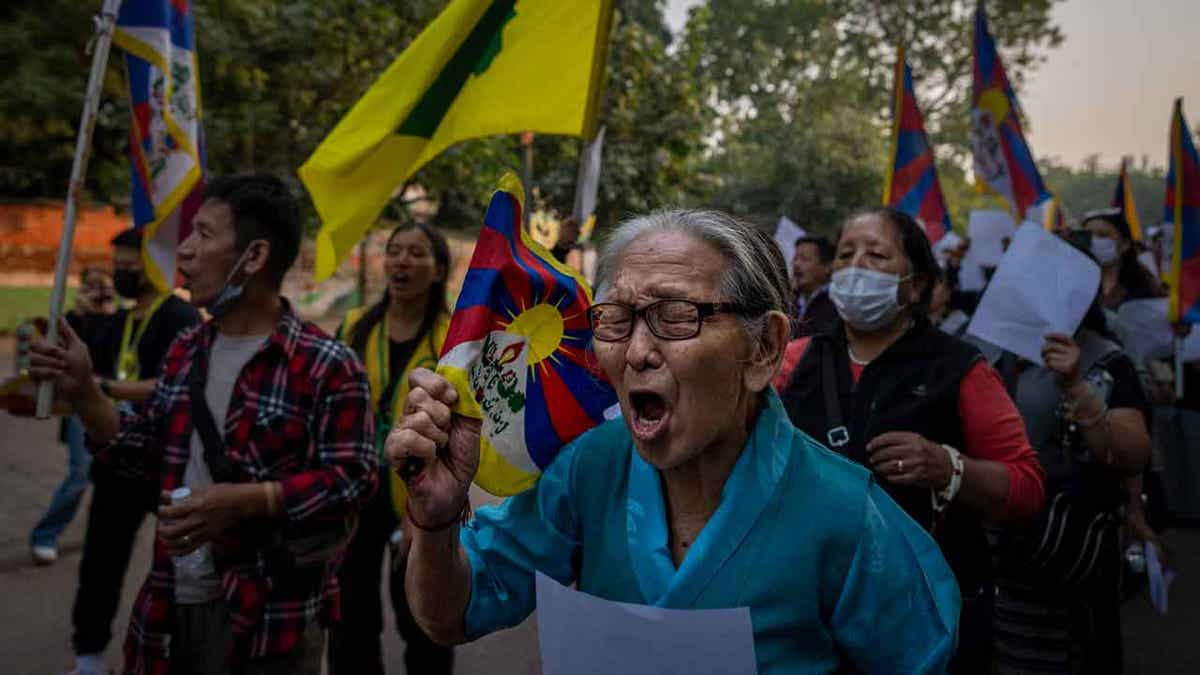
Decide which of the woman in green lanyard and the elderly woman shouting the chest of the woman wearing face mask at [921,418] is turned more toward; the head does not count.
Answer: the elderly woman shouting

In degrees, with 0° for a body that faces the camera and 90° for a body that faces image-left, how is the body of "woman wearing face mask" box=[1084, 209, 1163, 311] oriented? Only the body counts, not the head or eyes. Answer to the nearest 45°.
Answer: approximately 45°

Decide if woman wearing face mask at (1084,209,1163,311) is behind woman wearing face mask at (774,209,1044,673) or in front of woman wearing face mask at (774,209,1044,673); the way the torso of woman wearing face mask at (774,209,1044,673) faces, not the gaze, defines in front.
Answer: behind

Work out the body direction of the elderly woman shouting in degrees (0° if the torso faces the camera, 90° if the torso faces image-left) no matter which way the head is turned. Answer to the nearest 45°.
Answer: approximately 45°

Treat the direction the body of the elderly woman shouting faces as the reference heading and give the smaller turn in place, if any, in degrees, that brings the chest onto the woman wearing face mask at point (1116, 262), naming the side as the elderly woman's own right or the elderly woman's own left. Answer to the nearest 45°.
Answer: approximately 180°

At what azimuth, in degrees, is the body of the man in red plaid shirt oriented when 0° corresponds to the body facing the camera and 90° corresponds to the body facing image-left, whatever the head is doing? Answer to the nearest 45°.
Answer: approximately 45°
